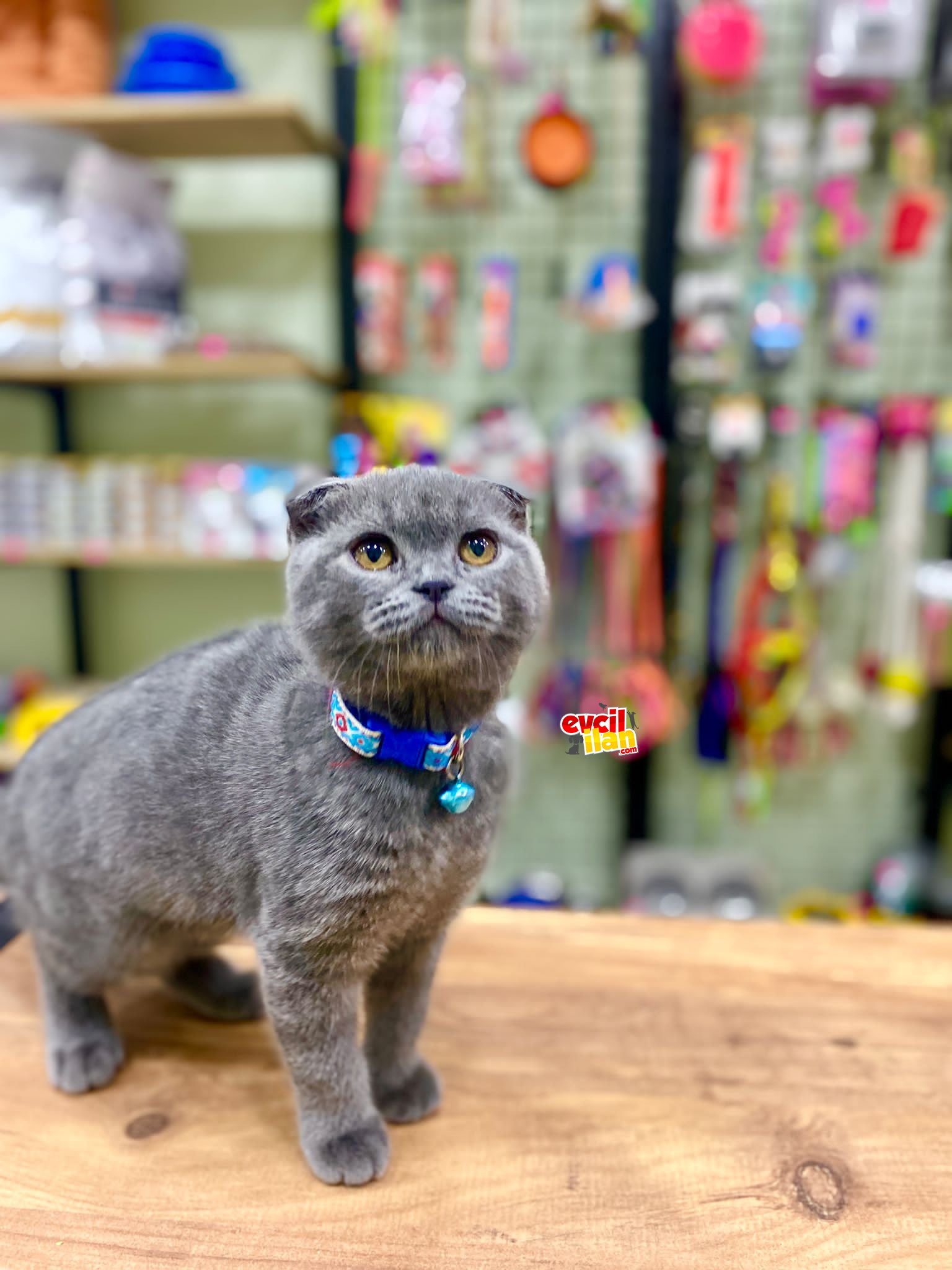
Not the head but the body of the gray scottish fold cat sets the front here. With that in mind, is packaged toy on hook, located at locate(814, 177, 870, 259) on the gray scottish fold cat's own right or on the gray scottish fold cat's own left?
on the gray scottish fold cat's own left

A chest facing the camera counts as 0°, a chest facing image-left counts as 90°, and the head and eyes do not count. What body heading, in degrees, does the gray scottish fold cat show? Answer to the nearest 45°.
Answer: approximately 315°

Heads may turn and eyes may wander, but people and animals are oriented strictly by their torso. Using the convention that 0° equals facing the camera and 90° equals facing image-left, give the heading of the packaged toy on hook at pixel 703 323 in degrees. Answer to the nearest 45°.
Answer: approximately 0°

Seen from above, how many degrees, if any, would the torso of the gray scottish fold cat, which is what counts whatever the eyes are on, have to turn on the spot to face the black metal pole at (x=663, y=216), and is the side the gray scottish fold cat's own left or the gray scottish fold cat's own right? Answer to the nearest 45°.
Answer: approximately 90° to the gray scottish fold cat's own left

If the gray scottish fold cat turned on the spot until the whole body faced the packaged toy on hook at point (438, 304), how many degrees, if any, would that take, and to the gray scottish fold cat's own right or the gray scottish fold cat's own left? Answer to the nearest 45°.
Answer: approximately 135° to the gray scottish fold cat's own left

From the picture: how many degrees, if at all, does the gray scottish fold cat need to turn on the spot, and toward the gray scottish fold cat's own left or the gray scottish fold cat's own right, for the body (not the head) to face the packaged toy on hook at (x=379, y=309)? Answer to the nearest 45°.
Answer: approximately 135° to the gray scottish fold cat's own left

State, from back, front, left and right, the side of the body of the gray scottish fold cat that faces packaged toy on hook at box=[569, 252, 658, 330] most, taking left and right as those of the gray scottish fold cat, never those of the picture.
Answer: left

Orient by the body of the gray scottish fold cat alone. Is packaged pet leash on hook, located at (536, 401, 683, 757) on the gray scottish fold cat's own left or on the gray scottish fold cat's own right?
on the gray scottish fold cat's own left

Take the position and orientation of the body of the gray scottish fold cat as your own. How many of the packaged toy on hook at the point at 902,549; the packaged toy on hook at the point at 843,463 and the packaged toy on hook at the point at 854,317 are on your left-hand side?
3
